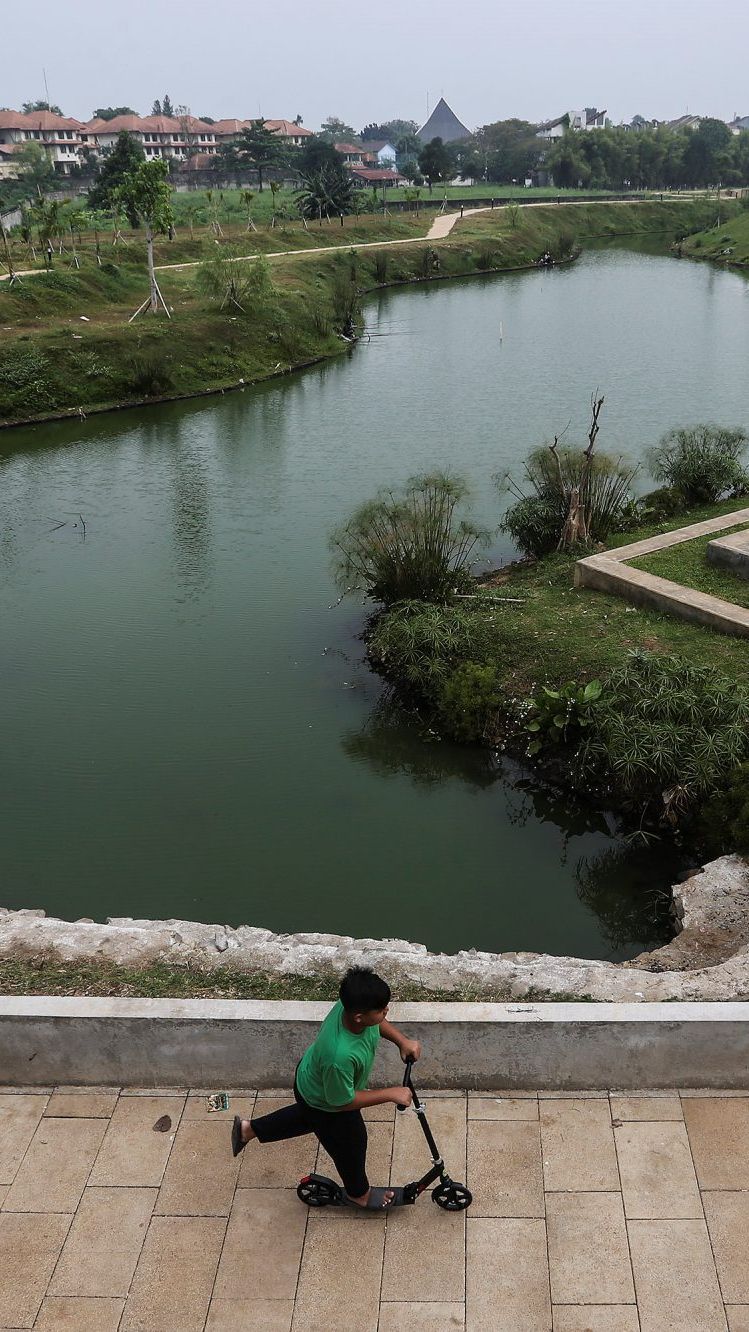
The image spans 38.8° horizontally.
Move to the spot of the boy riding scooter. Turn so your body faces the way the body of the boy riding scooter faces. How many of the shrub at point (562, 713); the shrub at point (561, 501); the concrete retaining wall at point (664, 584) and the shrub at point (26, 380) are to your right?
0

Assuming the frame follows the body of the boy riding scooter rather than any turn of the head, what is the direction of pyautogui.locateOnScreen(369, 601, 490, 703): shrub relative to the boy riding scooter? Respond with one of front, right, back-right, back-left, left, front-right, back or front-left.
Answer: left

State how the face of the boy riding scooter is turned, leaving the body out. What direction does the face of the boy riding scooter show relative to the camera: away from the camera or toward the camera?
away from the camera

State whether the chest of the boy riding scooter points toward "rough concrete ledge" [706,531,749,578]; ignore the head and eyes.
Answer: no

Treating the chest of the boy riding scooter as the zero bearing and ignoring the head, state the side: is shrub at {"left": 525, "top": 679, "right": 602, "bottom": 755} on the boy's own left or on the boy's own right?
on the boy's own left

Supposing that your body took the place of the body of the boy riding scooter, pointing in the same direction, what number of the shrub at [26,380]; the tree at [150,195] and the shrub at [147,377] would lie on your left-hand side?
3

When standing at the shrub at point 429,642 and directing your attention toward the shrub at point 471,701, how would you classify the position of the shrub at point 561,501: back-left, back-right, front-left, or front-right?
back-left

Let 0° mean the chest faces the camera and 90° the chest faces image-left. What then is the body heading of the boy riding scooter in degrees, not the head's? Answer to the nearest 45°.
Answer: approximately 270°

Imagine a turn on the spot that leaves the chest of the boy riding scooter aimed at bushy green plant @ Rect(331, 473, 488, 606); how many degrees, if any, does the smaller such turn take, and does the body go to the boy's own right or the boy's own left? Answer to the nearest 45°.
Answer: approximately 90° to the boy's own left

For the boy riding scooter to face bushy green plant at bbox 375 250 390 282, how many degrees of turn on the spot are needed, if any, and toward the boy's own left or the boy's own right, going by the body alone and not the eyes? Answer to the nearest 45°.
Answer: approximately 90° to the boy's own left

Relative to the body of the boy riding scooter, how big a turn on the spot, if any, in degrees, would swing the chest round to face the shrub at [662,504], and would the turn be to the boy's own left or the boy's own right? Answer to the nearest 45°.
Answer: approximately 45° to the boy's own left

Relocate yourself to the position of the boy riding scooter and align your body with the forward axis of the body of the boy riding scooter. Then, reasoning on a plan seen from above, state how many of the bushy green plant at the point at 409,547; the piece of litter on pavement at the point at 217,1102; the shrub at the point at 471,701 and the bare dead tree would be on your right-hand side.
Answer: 0

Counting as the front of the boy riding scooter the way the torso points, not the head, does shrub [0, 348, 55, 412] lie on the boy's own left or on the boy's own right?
on the boy's own left

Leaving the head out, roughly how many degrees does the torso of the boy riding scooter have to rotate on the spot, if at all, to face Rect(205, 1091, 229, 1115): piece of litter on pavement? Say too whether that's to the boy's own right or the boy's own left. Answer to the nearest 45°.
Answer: approximately 135° to the boy's own left

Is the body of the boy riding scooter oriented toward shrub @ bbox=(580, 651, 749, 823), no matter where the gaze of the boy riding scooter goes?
no

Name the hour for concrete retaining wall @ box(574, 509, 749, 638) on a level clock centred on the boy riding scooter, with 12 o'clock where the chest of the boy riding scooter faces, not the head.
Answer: The concrete retaining wall is roughly at 10 o'clock from the boy riding scooter.

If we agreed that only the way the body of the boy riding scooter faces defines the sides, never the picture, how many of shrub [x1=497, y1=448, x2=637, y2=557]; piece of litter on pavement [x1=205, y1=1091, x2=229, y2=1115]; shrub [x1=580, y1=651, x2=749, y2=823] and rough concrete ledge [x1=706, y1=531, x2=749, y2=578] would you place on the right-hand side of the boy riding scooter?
0

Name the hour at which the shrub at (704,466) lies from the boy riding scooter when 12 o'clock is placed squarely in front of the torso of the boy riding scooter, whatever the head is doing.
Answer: The shrub is roughly at 10 o'clock from the boy riding scooter.

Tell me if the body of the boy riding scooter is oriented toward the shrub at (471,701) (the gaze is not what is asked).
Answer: no
